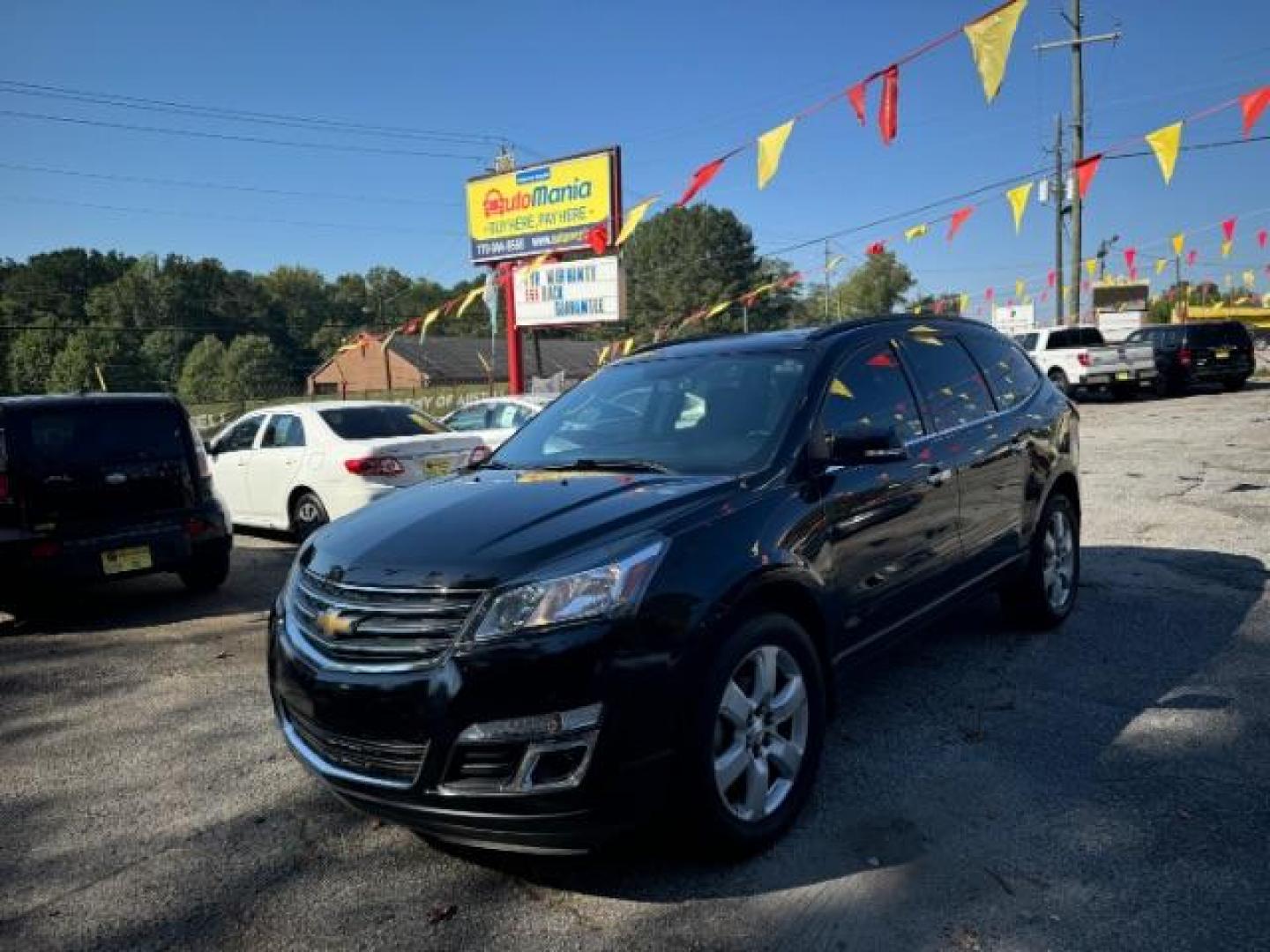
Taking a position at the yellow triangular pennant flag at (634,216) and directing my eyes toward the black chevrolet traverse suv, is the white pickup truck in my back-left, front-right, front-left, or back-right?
back-left

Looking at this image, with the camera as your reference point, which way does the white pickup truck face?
facing away from the viewer and to the left of the viewer

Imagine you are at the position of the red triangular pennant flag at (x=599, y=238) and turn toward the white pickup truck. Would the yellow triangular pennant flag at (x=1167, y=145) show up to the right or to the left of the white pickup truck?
right

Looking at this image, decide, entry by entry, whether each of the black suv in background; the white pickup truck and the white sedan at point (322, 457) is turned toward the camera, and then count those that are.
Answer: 0

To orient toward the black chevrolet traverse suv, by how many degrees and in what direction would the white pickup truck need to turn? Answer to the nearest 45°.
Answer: approximately 135° to its left

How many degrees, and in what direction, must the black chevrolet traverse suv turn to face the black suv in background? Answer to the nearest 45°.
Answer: approximately 180°

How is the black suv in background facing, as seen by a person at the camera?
facing away from the viewer and to the left of the viewer

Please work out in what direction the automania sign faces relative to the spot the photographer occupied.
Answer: facing the viewer and to the left of the viewer

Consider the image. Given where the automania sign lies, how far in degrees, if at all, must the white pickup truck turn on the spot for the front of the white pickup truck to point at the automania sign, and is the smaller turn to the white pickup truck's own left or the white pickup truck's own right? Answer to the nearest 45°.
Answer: approximately 90° to the white pickup truck's own left

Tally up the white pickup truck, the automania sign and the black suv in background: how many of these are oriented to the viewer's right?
0

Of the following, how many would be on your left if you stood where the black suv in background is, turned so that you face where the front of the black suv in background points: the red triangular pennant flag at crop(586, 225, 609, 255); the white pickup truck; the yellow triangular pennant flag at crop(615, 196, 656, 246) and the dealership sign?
4

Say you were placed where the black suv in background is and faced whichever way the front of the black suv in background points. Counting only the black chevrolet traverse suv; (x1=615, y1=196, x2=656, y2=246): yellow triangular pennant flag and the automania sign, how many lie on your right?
0

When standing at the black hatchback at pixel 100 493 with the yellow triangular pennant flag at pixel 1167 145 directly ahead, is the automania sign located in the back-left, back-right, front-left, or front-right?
front-left

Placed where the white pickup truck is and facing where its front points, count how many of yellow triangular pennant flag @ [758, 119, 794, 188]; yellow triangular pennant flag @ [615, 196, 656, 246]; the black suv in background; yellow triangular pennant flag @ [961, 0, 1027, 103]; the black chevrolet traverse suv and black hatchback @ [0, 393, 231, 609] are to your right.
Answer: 1
